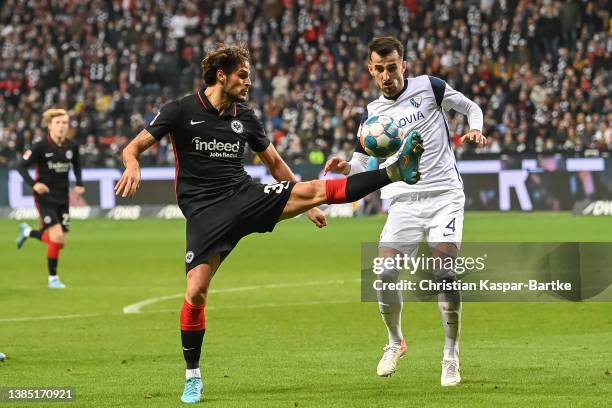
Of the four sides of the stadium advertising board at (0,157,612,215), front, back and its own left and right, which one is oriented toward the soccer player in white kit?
front

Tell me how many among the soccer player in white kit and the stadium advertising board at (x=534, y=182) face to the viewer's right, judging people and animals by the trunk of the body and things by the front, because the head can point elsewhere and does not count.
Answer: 0

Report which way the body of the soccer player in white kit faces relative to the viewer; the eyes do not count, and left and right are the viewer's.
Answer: facing the viewer and to the left of the viewer

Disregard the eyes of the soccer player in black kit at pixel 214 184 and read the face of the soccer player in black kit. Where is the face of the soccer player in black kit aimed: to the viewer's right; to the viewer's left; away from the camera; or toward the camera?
to the viewer's right

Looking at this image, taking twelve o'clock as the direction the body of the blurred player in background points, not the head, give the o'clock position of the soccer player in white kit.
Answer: The soccer player in white kit is roughly at 1 o'clock from the blurred player in background.

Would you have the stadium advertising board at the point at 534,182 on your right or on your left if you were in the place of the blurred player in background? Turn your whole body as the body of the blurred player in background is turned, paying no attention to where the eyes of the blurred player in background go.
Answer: on your left

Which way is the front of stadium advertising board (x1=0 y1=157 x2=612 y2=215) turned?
toward the camera

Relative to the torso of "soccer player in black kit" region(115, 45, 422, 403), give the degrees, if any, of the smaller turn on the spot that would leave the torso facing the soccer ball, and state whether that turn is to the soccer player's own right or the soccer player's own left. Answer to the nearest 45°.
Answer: approximately 45° to the soccer player's own left

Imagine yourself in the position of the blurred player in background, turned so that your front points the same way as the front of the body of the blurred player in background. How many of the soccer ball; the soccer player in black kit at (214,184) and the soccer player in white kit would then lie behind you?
0

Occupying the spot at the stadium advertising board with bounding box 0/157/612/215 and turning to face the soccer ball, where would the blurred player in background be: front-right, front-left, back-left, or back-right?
front-right

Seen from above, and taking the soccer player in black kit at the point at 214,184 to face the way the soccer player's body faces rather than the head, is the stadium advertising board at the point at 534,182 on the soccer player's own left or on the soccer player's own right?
on the soccer player's own left

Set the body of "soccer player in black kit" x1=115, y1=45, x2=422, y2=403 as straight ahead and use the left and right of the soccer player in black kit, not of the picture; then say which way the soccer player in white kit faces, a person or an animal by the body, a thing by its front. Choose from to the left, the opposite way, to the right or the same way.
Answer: to the right

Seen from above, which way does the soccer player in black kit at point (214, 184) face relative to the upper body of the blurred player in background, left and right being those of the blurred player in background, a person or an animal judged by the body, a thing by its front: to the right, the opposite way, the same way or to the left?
the same way

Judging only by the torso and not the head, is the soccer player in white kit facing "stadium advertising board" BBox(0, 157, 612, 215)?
no
